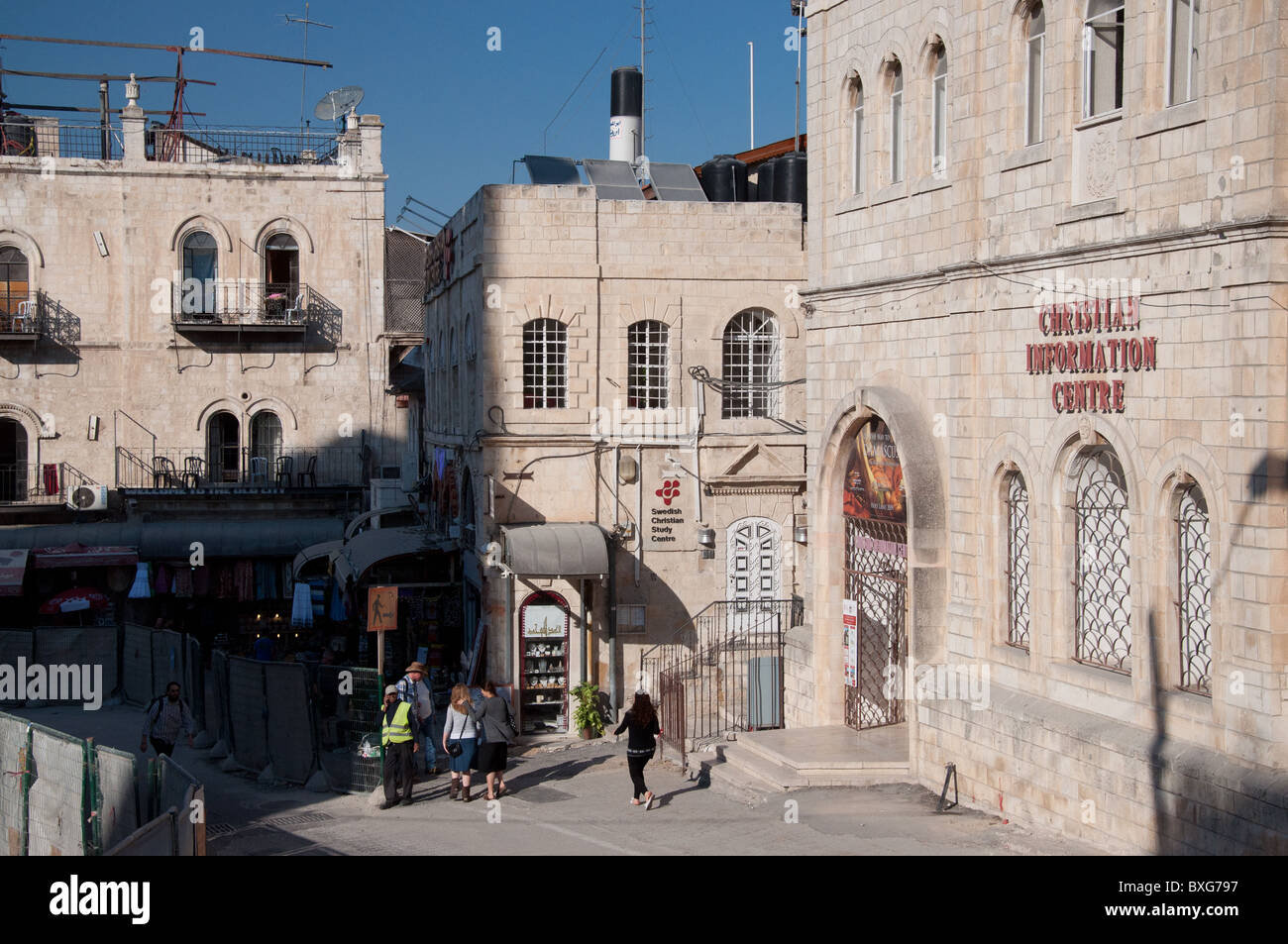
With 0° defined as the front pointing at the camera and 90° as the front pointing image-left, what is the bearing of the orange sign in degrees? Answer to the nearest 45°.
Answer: approximately 0°

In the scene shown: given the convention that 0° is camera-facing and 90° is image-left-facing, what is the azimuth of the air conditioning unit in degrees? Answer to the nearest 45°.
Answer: approximately 0°

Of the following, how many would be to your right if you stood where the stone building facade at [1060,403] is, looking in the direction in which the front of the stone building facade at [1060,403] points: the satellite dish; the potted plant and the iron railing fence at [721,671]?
3

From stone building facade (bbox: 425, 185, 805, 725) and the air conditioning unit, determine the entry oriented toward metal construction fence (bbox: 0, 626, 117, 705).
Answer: the air conditioning unit

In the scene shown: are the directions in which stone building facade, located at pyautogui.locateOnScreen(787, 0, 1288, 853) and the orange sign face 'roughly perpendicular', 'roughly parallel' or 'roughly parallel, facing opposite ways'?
roughly perpendicular

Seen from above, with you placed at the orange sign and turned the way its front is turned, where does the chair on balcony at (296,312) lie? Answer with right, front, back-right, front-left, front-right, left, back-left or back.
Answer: back

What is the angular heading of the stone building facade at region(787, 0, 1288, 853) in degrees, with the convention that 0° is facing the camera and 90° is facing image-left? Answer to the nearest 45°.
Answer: approximately 45°

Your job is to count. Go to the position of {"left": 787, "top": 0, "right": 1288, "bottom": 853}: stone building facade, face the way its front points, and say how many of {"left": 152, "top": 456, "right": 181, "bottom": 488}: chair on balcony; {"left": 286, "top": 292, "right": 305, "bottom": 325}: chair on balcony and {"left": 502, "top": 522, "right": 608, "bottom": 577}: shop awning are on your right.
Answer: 3

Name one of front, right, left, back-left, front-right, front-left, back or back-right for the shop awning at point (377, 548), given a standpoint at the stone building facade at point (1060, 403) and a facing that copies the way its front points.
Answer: right

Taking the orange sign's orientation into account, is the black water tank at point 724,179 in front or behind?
behind

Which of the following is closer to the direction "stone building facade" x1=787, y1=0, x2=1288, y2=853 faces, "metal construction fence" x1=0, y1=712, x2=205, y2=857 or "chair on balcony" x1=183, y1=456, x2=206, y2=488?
the metal construction fence
